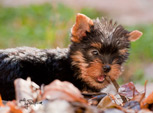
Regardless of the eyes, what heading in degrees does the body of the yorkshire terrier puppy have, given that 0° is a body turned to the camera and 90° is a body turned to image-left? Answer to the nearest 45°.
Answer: approximately 270°

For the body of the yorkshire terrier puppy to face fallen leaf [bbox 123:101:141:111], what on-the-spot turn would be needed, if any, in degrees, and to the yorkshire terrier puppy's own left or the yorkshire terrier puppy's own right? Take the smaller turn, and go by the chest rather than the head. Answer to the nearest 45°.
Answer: approximately 90° to the yorkshire terrier puppy's own right

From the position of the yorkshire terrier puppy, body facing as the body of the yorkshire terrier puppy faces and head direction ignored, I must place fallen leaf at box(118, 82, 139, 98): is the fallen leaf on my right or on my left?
on my right

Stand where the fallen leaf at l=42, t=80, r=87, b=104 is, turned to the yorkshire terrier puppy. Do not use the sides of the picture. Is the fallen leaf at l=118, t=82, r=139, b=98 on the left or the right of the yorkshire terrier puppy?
right

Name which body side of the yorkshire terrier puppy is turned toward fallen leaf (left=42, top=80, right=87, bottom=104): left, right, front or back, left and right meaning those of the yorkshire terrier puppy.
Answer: right
